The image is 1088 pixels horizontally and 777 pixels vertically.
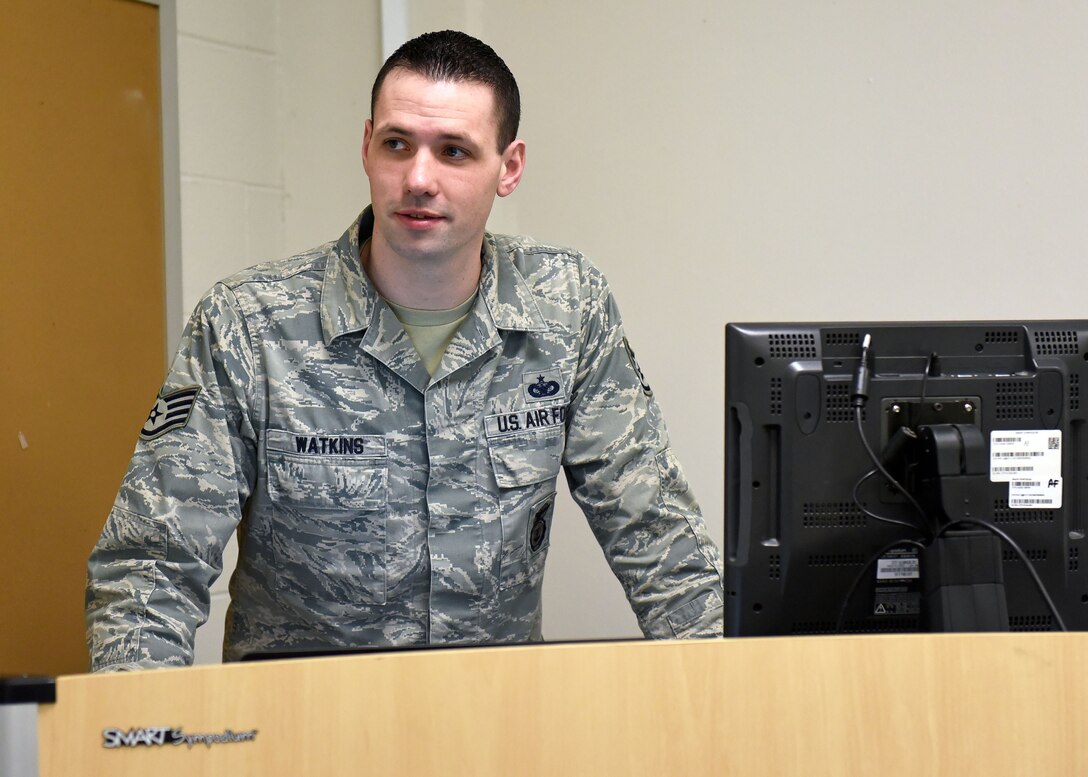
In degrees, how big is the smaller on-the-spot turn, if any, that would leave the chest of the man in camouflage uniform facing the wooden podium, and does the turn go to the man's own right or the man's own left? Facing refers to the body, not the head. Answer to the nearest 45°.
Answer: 0° — they already face it

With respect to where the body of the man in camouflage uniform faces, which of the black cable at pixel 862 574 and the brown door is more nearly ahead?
the black cable

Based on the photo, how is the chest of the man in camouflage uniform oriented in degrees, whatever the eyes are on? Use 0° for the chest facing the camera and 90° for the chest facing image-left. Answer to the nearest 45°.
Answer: approximately 0°
